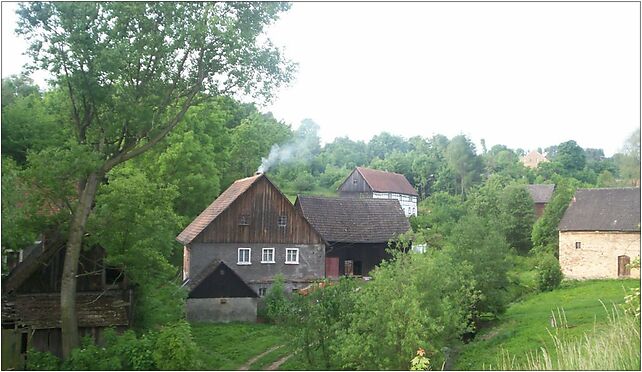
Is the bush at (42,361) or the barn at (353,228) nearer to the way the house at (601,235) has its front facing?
the bush

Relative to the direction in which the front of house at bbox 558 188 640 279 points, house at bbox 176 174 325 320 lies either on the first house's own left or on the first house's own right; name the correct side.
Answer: on the first house's own right

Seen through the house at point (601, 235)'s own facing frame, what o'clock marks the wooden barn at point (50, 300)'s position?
The wooden barn is roughly at 1 o'clock from the house.

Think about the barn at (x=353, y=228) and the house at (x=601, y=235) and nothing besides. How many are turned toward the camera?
2

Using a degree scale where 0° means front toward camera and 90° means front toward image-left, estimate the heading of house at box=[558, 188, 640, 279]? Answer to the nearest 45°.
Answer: approximately 0°

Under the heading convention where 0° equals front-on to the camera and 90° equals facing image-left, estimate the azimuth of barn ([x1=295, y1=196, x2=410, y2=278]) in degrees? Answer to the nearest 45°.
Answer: approximately 0°

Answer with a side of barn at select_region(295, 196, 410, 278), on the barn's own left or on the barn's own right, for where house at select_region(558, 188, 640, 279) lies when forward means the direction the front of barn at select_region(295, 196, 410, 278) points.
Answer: on the barn's own left
